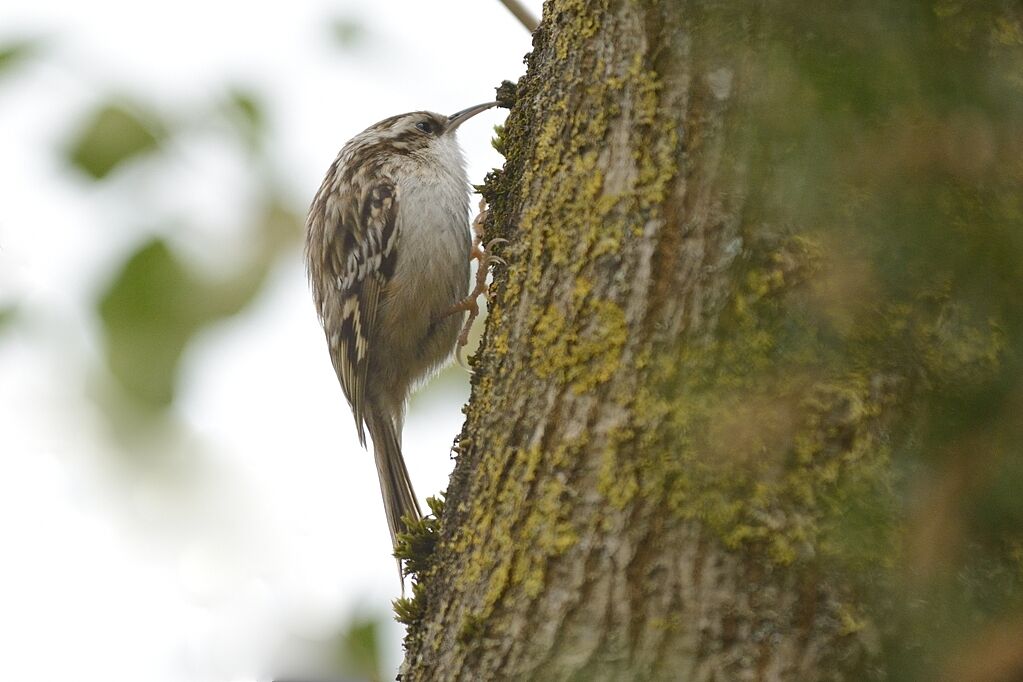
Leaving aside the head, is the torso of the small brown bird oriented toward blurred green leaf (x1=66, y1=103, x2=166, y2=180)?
no

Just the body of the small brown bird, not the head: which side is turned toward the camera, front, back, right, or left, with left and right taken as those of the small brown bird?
right
